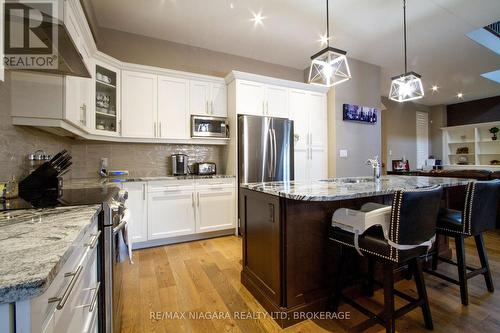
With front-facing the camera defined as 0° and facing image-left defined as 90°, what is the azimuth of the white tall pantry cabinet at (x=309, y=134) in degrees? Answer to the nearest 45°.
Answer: approximately 315°

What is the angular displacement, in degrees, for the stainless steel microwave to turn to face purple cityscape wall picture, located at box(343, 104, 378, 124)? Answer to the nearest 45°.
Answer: approximately 90° to its left

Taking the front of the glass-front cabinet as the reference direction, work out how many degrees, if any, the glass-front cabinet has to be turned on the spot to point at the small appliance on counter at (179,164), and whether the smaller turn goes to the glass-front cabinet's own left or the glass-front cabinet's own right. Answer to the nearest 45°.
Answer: approximately 45° to the glass-front cabinet's own left

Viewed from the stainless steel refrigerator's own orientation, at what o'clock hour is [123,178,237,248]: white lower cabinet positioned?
The white lower cabinet is roughly at 4 o'clock from the stainless steel refrigerator.

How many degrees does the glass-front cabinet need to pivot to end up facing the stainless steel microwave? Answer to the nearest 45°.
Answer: approximately 45° to its left

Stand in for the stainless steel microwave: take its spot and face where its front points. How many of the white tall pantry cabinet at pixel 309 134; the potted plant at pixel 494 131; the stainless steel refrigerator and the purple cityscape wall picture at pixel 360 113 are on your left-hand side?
4

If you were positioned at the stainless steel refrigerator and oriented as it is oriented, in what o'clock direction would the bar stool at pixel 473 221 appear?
The bar stool is roughly at 12 o'clock from the stainless steel refrigerator.

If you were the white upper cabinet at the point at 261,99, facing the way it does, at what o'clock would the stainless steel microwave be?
The stainless steel microwave is roughly at 4 o'clock from the white upper cabinet.

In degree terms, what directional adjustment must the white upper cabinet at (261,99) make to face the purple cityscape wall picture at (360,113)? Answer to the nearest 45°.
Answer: approximately 45° to its left

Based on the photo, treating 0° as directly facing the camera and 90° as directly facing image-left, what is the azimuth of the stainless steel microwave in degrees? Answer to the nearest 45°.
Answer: approximately 0°
